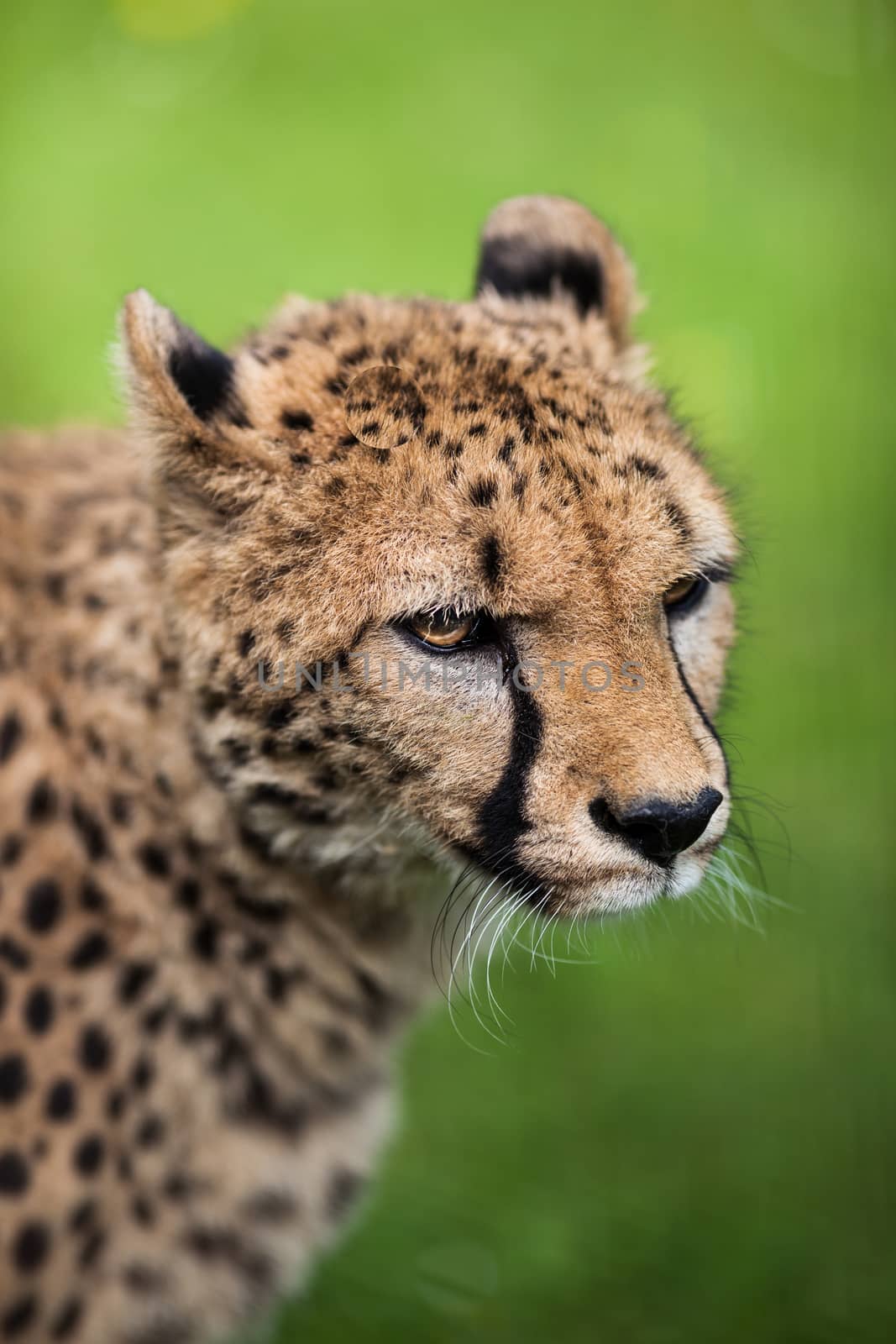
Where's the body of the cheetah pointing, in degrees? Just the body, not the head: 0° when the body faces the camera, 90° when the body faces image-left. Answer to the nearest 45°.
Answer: approximately 315°
